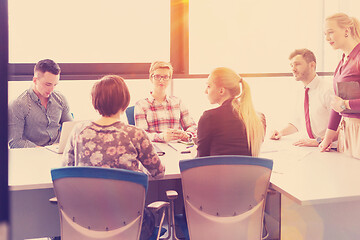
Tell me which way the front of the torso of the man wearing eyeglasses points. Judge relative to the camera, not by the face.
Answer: toward the camera

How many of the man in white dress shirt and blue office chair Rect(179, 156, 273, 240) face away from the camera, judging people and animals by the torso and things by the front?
1

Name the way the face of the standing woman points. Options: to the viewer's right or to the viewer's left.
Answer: to the viewer's left

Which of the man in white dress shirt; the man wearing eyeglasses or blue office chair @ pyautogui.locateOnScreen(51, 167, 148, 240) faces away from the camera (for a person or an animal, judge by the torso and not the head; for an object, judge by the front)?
the blue office chair

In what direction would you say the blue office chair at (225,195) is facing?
away from the camera

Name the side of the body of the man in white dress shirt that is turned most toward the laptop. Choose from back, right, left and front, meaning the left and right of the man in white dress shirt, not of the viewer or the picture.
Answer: front

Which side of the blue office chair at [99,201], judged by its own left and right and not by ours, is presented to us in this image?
back

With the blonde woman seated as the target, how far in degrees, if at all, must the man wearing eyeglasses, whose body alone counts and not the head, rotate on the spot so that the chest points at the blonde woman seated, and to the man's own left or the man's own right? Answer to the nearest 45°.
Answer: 0° — they already face them

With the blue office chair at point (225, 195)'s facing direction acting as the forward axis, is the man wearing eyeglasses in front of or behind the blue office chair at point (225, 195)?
in front

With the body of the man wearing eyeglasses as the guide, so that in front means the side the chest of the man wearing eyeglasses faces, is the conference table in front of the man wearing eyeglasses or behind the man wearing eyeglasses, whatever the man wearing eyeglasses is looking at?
in front

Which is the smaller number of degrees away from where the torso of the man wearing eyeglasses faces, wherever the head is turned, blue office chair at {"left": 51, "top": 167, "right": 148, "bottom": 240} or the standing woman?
the blue office chair

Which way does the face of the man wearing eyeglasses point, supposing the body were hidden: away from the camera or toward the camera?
toward the camera

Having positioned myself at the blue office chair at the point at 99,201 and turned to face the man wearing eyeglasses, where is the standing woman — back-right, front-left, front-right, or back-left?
front-right

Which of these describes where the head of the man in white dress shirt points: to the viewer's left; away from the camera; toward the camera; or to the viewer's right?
to the viewer's left

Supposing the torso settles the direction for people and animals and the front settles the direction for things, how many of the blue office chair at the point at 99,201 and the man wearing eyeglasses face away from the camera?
1
